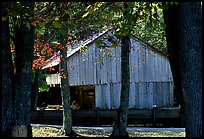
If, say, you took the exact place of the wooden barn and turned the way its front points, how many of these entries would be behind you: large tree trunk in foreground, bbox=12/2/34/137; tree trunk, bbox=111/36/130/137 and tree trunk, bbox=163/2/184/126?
0

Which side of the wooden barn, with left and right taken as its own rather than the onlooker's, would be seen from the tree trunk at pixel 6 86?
front

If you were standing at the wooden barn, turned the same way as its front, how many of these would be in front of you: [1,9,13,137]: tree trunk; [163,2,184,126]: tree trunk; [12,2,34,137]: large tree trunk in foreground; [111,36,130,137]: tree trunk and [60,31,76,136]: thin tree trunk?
5

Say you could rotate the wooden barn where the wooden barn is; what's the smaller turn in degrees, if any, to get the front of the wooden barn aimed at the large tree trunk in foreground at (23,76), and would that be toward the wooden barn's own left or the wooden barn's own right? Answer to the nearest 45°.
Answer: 0° — it already faces it

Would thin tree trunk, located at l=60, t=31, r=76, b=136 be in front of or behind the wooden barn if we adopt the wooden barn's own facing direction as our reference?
in front

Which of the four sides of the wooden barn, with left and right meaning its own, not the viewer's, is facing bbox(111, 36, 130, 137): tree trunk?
front

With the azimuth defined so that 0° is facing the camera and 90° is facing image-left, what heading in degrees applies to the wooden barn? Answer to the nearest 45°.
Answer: approximately 0°

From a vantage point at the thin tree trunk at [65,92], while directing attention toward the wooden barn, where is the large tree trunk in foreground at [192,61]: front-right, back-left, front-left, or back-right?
back-right

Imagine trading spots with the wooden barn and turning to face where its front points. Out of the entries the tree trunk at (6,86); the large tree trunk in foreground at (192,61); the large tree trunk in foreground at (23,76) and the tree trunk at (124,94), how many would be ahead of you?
4

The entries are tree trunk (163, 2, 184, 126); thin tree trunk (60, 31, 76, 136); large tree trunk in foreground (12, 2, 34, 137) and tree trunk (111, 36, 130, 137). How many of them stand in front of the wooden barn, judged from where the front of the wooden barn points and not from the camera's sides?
4

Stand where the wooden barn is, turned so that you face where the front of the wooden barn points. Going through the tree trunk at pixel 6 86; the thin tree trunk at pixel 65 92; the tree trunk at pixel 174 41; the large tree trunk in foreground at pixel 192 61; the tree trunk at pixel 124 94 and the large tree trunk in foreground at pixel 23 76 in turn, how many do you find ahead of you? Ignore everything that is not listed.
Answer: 6

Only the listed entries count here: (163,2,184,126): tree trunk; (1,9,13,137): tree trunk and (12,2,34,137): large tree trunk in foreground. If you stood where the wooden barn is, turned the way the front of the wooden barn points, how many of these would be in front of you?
3

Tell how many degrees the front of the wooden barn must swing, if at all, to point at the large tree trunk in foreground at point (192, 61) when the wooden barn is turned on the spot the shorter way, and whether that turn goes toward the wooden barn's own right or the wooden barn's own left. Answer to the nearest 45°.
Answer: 0° — it already faces it

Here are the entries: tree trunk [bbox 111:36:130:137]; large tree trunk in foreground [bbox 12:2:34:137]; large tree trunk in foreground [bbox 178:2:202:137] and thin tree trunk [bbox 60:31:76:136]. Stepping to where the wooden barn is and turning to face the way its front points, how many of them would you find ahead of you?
4

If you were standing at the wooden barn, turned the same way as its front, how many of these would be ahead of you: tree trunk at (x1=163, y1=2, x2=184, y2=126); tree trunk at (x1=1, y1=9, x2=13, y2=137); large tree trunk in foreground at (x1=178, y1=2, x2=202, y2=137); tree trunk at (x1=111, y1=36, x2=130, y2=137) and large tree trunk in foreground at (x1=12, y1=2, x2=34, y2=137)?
5
